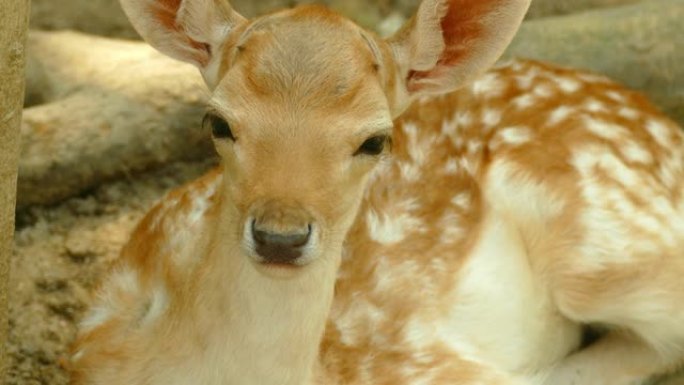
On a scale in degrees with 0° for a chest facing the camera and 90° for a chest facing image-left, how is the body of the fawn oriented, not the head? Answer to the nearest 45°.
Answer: approximately 45°

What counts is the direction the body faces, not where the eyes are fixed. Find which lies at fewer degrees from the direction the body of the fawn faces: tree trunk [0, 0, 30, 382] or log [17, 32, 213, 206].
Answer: the tree trunk

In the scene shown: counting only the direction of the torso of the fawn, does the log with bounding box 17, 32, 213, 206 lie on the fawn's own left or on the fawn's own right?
on the fawn's own right
